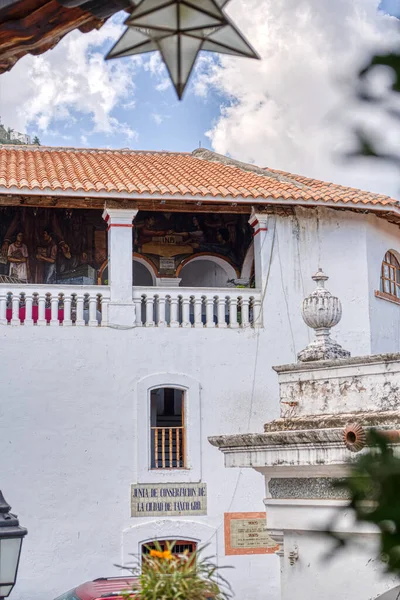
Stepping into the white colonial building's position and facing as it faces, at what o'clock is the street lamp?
The street lamp is roughly at 12 o'clock from the white colonial building.

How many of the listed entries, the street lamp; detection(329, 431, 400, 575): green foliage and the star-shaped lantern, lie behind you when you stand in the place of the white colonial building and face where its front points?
0

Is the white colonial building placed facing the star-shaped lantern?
yes

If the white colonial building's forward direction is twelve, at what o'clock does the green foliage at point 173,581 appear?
The green foliage is roughly at 12 o'clock from the white colonial building.

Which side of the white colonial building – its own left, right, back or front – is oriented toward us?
front

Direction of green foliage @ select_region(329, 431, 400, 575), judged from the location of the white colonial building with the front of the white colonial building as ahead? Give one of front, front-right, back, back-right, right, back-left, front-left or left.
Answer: front
